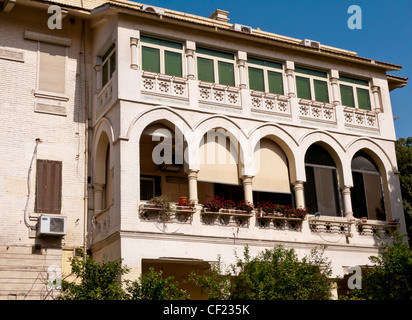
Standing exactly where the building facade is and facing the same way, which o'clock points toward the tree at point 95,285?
The tree is roughly at 2 o'clock from the building facade.

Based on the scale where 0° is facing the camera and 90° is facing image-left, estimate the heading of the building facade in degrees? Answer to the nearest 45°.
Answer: approximately 315°

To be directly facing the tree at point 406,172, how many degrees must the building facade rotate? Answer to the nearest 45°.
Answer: approximately 90° to its left
